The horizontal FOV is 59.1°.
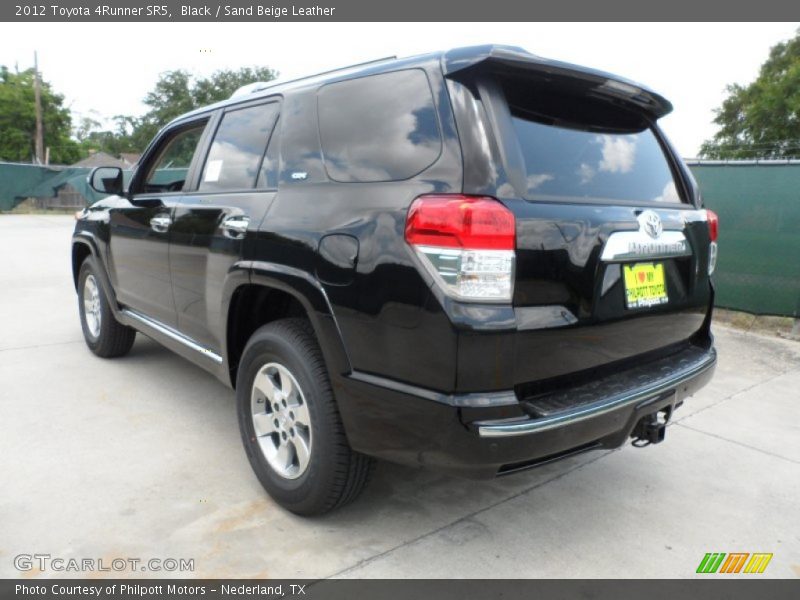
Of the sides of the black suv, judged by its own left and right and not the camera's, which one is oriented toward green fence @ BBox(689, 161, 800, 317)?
right

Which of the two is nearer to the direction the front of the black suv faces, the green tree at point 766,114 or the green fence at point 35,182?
the green fence

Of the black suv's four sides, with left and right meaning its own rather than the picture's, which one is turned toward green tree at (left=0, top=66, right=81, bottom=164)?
front

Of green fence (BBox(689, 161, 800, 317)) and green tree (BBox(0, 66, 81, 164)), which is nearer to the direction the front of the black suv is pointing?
the green tree

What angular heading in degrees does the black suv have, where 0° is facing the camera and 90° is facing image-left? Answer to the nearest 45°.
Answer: approximately 135°

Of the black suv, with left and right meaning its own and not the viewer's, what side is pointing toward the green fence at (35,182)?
front

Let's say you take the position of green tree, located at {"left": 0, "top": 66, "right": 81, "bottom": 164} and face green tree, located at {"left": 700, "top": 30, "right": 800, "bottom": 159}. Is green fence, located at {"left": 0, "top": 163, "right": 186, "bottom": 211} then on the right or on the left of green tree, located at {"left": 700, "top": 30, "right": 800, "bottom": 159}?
right

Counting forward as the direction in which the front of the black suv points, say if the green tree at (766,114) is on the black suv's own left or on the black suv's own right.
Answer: on the black suv's own right
